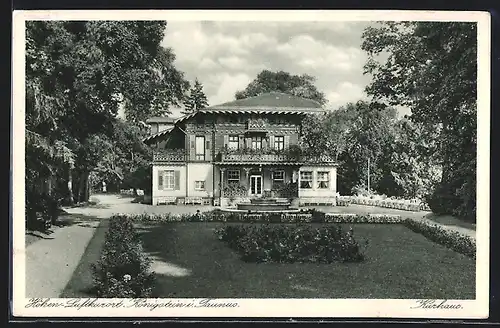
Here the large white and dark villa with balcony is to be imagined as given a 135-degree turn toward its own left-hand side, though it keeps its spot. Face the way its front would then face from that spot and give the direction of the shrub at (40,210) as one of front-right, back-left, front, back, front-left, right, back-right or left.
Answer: back-left

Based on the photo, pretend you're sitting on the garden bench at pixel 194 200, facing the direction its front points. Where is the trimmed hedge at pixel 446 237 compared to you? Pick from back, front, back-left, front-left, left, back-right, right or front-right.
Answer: left

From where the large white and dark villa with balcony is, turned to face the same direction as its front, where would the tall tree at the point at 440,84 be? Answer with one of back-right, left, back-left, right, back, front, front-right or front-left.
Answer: left

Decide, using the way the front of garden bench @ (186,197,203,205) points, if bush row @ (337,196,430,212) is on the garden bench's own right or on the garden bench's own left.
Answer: on the garden bench's own left

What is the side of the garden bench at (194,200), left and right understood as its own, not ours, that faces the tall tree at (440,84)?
left

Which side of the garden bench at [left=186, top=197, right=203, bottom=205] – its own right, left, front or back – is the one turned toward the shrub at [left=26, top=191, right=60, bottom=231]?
front

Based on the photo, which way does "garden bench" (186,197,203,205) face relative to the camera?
toward the camera

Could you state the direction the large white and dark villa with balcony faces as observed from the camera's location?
facing the viewer

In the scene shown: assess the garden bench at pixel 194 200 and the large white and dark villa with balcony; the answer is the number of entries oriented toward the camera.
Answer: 2
